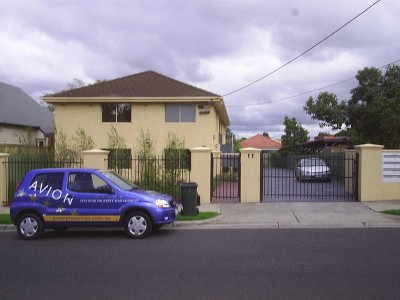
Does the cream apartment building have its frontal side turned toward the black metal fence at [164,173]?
yes

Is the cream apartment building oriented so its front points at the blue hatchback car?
yes

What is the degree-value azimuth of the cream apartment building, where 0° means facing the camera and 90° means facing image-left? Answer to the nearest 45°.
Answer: approximately 0°

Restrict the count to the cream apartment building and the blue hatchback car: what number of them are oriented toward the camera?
1

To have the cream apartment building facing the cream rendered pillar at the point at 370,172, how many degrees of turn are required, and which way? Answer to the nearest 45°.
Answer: approximately 45° to its left

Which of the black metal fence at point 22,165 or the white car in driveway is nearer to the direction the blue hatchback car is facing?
the white car in driveway

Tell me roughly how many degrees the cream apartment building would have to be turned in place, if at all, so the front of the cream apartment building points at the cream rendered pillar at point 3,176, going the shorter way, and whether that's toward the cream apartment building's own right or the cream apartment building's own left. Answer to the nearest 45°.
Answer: approximately 45° to the cream apartment building's own right

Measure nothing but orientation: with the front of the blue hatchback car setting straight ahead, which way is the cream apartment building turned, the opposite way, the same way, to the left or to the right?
to the right

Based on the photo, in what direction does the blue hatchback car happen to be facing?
to the viewer's right
